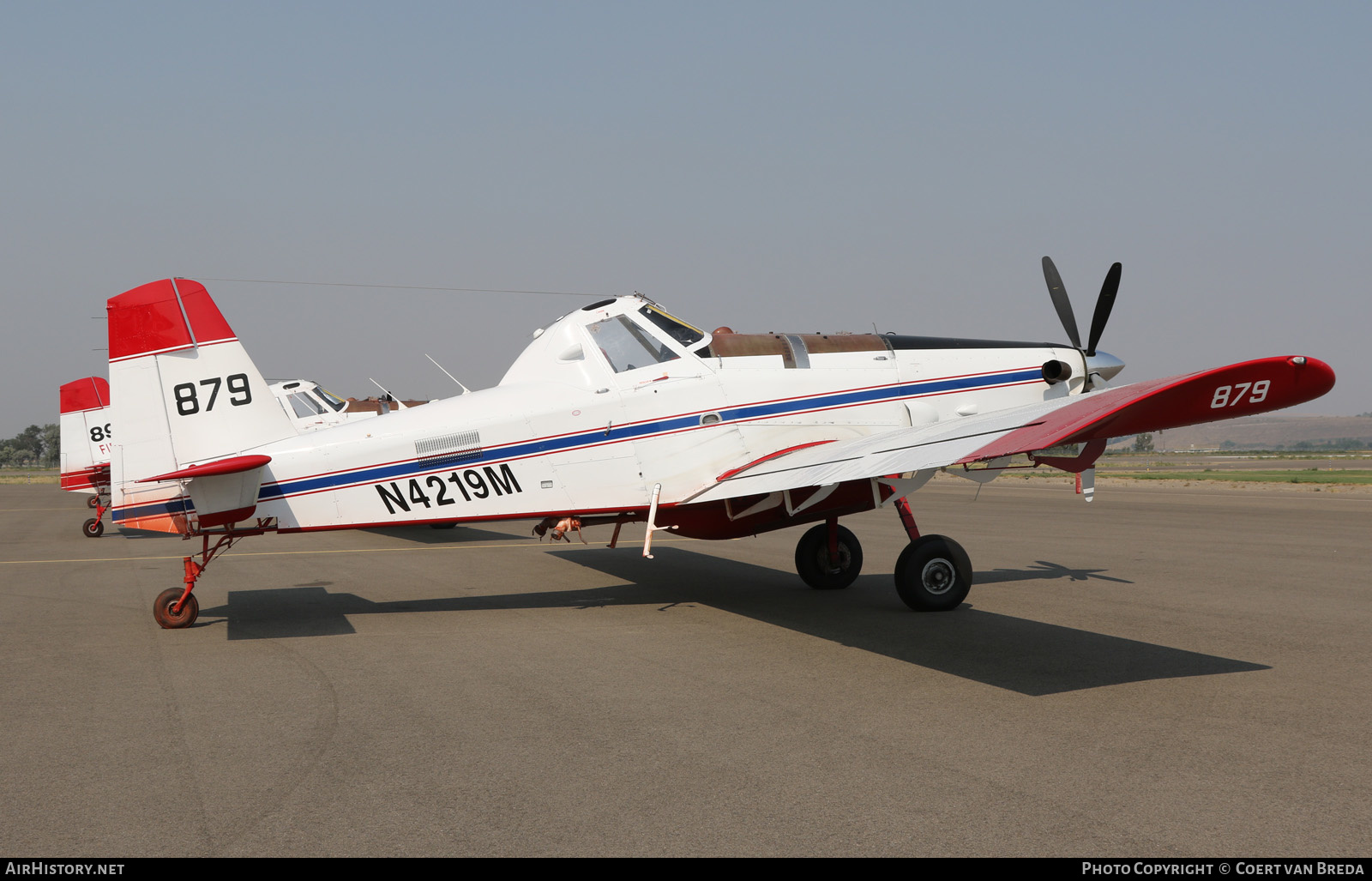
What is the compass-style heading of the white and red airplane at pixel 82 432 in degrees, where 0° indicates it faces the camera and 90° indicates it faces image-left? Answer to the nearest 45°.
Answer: approximately 270°

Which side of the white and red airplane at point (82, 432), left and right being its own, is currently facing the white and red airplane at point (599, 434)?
right
